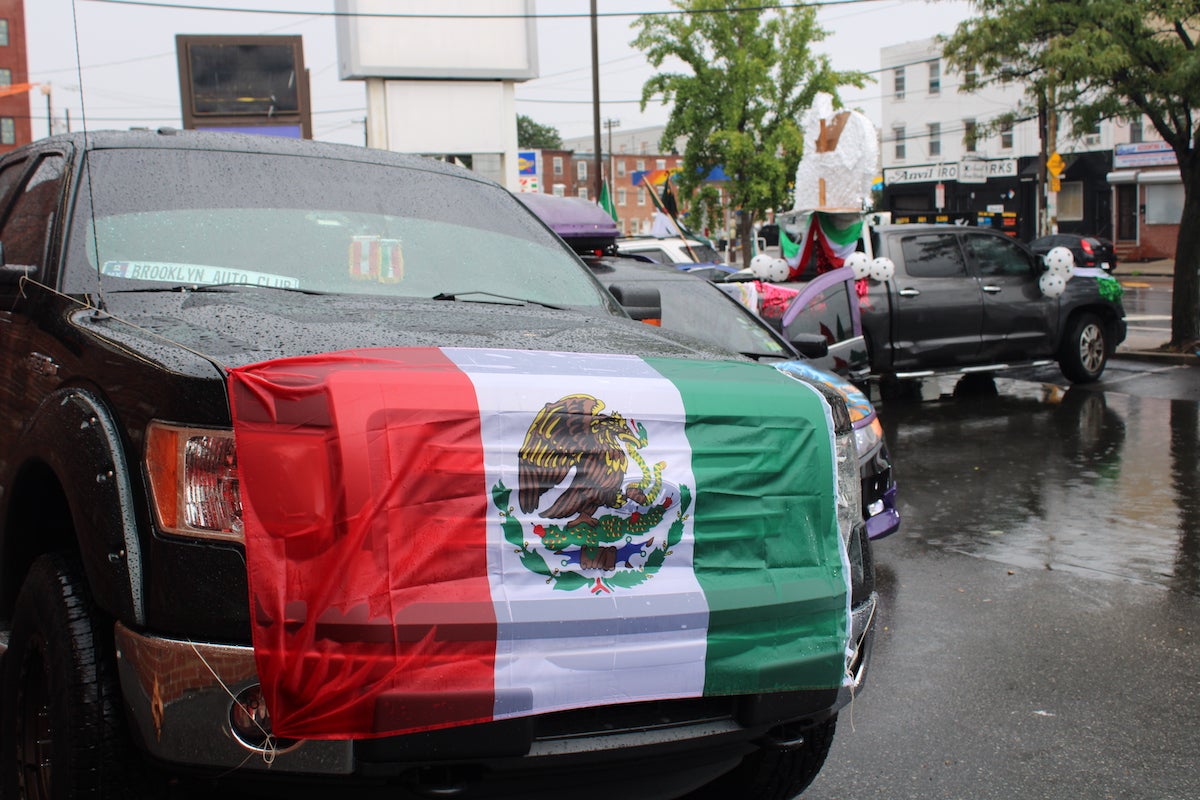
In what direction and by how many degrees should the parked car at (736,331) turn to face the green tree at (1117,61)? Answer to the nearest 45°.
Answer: approximately 90° to its left

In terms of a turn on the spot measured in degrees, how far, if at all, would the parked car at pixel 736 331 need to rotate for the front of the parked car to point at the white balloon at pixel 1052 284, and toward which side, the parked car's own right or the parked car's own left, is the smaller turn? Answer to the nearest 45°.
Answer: approximately 90° to the parked car's own left

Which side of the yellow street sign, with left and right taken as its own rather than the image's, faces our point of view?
front

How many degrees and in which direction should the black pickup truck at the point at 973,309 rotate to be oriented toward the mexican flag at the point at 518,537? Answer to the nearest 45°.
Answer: approximately 135° to its right

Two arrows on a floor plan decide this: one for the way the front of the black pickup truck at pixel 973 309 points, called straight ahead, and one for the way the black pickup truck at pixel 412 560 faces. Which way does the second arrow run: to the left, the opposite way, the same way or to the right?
to the right

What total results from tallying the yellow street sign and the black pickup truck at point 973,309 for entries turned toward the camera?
1

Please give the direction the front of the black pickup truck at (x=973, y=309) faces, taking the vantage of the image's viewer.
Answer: facing away from the viewer and to the right of the viewer

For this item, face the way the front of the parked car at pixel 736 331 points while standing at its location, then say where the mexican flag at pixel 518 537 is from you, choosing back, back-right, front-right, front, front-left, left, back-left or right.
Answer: front-right

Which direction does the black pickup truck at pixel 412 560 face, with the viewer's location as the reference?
facing the viewer and to the right of the viewer
